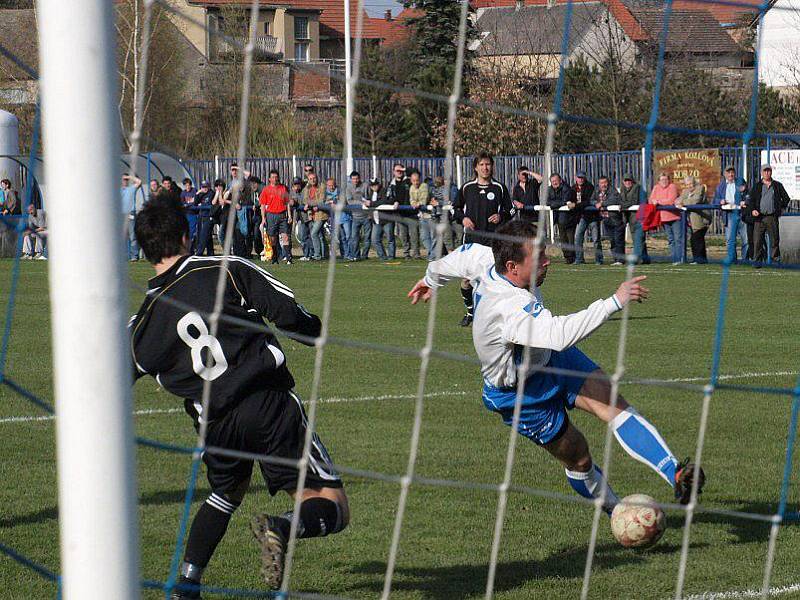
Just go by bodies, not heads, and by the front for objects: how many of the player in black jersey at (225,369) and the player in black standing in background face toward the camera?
1

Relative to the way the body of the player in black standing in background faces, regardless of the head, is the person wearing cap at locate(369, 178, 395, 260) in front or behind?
behind

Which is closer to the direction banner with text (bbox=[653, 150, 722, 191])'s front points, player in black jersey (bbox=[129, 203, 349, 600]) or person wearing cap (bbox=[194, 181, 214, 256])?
the player in black jersey

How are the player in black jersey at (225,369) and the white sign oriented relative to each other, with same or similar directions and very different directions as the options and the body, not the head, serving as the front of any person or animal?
very different directions

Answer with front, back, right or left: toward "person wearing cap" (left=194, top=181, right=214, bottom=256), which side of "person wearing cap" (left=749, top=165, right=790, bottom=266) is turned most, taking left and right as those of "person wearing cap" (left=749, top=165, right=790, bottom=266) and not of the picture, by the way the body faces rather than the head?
right

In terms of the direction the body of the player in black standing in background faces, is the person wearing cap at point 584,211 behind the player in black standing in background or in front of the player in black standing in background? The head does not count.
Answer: behind

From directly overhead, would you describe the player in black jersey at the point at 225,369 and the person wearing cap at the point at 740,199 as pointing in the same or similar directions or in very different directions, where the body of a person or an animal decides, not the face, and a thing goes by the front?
very different directions

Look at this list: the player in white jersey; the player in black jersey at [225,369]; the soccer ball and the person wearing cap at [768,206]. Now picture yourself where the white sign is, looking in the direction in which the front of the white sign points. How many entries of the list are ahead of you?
4

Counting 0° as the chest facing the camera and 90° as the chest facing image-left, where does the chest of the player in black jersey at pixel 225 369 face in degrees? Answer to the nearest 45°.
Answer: approximately 225°

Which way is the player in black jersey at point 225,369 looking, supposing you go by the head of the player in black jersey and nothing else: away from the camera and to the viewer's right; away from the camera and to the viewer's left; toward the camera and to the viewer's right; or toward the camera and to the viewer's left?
away from the camera and to the viewer's right

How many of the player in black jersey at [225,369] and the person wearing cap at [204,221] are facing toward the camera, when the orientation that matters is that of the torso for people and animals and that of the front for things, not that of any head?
1

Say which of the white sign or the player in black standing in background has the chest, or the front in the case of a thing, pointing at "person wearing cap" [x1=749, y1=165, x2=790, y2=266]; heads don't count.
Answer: the white sign

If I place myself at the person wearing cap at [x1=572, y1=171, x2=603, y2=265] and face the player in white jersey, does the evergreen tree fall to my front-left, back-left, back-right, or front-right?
back-right
